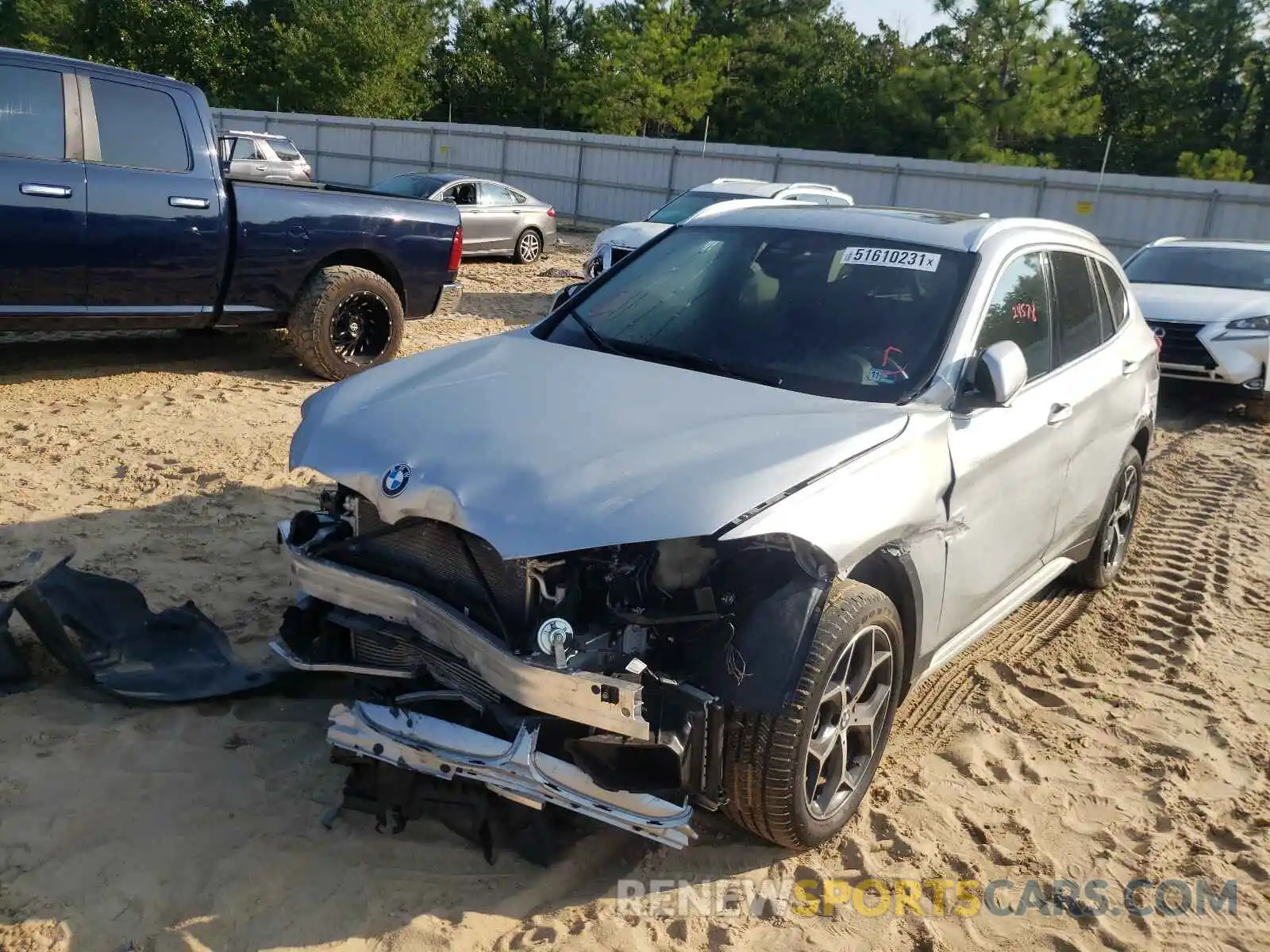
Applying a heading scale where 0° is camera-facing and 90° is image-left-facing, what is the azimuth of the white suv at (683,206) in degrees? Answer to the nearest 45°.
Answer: approximately 45°

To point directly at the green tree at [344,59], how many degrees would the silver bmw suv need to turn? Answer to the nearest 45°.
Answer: approximately 135° to its right

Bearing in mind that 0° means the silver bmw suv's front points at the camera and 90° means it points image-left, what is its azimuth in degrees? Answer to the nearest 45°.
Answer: approximately 45°

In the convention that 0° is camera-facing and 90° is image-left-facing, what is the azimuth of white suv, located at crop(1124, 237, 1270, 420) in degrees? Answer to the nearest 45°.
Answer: approximately 45°

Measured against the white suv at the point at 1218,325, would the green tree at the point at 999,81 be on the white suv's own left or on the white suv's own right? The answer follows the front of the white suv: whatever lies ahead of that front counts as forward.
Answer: on the white suv's own right

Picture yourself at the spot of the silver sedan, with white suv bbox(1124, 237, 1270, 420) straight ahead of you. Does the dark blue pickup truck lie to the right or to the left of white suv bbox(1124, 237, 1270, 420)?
right

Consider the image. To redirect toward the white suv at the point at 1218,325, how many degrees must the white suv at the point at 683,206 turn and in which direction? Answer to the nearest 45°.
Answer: approximately 90° to its left

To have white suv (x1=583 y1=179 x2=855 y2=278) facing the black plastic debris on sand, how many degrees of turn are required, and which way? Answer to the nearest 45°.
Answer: approximately 45° to its left
